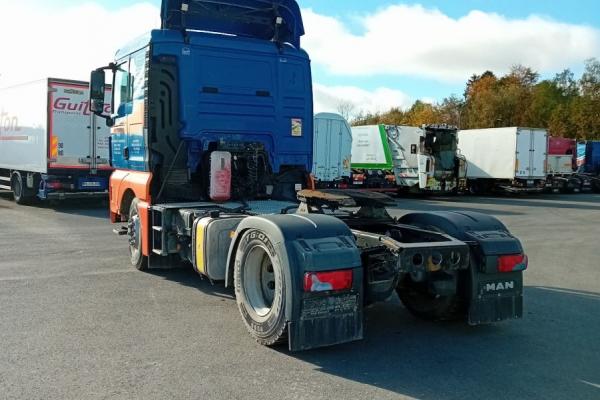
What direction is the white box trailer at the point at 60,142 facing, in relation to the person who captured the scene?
facing away from the viewer and to the left of the viewer

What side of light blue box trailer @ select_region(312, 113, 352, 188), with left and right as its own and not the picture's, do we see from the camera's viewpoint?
back

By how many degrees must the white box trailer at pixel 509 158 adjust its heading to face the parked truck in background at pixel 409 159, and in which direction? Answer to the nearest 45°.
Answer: approximately 90° to its left

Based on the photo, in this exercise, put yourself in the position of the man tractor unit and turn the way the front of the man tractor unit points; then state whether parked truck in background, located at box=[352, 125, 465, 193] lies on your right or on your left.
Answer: on your right

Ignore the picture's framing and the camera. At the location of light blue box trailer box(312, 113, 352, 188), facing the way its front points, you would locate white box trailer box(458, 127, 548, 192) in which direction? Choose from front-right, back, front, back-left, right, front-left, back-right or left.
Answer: front-right

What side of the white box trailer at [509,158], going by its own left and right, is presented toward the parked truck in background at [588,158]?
right

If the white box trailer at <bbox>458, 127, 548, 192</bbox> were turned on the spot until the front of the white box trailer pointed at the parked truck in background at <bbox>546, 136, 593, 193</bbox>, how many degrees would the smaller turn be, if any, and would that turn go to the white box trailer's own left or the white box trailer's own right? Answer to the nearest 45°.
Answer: approximately 90° to the white box trailer's own right

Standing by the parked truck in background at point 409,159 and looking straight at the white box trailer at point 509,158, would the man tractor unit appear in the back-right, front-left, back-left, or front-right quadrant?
back-right

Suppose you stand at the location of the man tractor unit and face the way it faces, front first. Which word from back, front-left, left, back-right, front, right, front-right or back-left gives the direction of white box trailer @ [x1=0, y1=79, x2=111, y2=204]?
front

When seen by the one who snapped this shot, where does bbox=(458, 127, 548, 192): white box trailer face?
facing away from the viewer and to the left of the viewer

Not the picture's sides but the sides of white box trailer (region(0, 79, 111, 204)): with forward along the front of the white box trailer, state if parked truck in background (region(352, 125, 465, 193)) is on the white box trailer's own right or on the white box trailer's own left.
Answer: on the white box trailer's own right

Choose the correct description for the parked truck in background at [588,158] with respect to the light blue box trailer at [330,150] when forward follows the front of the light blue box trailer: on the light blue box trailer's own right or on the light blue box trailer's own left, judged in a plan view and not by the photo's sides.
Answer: on the light blue box trailer's own right

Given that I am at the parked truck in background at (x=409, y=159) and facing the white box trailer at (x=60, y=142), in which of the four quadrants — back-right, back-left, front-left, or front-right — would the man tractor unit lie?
front-left

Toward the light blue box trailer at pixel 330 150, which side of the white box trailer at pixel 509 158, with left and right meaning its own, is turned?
left

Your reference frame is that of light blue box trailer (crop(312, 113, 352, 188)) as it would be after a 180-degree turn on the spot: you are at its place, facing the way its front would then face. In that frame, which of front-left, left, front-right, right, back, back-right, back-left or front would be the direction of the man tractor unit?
front
